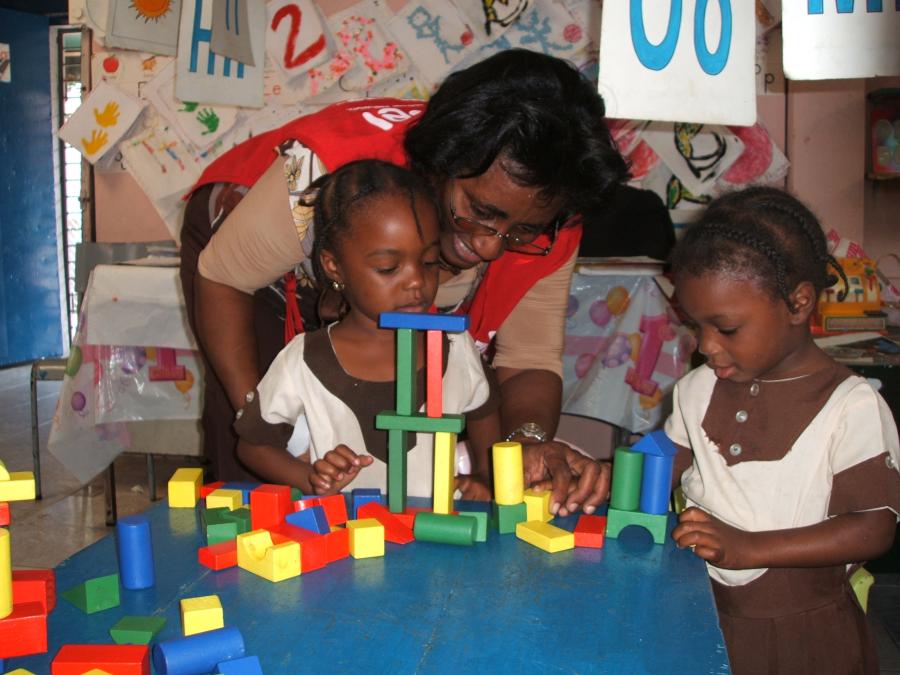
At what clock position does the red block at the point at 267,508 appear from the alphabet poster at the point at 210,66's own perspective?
The red block is roughly at 12 o'clock from the alphabet poster.

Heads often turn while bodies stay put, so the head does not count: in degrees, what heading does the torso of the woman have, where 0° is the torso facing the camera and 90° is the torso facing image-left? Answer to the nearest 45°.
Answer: approximately 315°

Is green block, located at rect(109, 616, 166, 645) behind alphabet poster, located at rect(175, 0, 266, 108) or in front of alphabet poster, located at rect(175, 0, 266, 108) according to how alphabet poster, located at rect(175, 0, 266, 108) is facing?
in front

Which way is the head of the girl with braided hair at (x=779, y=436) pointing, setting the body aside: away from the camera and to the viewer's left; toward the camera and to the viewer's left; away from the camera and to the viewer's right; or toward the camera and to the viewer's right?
toward the camera and to the viewer's left

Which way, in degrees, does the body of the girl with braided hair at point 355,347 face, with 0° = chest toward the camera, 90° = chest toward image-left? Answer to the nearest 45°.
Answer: approximately 315°

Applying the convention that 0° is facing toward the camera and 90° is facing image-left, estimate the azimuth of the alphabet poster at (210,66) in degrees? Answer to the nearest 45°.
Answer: approximately 0°

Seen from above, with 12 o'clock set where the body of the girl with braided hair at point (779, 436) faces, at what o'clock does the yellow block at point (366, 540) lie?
The yellow block is roughly at 12 o'clock from the girl with braided hair.

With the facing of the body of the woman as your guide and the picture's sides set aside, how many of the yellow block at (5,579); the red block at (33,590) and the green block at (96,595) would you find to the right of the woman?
3

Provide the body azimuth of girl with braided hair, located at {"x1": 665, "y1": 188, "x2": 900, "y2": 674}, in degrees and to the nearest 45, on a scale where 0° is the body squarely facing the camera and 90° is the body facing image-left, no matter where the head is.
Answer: approximately 45°

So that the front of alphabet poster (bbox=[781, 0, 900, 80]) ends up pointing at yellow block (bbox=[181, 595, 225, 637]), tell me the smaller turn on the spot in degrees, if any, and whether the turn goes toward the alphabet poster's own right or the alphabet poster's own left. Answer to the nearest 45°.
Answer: approximately 45° to the alphabet poster's own right

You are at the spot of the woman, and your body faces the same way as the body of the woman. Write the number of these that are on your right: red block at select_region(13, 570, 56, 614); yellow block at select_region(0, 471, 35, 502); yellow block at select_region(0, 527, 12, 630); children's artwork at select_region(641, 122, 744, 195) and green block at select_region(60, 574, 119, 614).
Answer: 4

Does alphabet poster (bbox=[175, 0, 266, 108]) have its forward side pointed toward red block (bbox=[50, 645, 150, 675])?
yes
